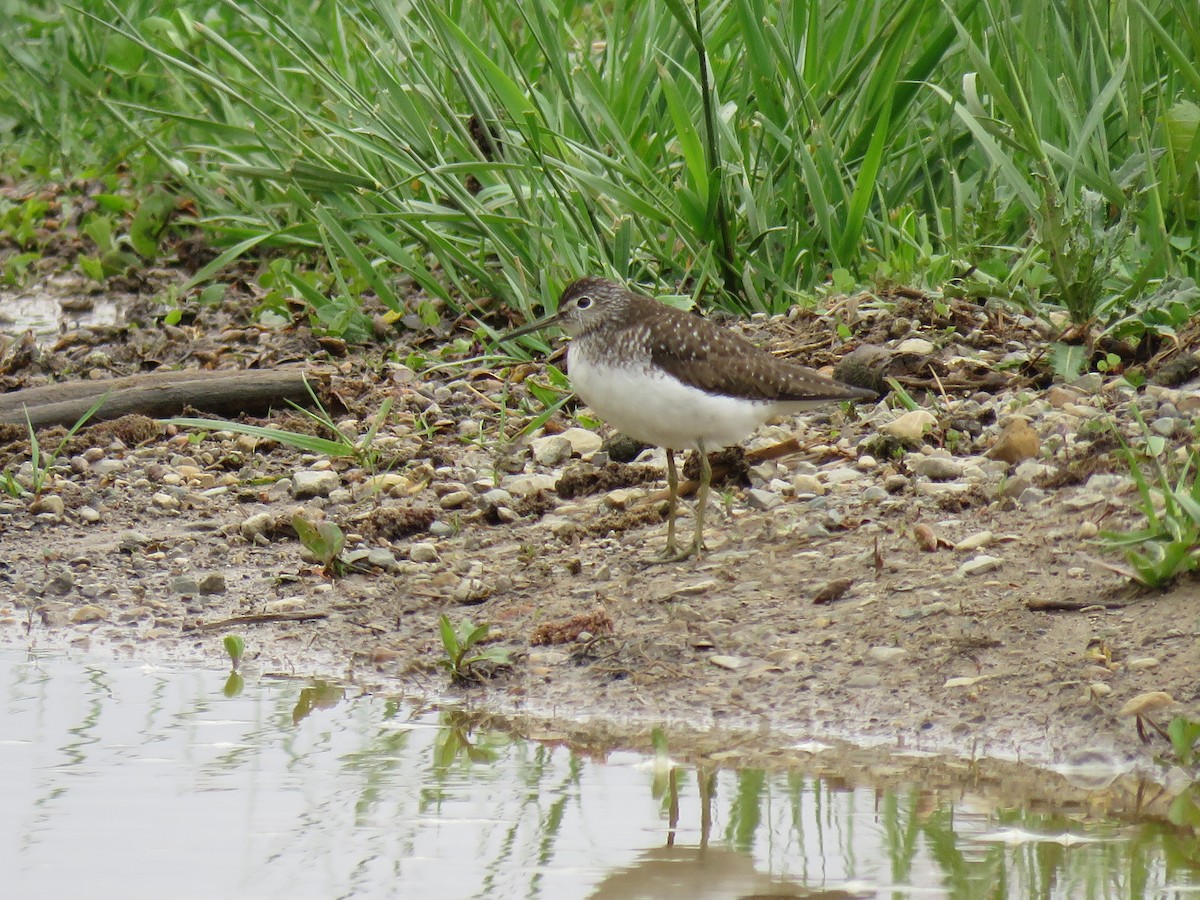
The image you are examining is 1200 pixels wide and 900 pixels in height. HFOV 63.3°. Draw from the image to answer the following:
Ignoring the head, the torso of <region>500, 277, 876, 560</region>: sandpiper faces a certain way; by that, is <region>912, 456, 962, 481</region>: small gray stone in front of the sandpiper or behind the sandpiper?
behind

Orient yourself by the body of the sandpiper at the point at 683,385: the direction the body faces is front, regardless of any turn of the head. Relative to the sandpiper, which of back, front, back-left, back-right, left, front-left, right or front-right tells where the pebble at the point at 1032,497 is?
back

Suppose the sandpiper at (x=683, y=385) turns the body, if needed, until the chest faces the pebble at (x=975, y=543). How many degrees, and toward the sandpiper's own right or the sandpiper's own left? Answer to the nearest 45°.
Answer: approximately 180°

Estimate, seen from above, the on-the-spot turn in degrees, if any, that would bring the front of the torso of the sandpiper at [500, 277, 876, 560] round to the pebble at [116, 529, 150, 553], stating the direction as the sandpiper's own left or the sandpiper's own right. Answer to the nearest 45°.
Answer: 0° — it already faces it

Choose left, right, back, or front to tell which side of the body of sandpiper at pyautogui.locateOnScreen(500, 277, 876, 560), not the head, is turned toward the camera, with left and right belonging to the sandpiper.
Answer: left

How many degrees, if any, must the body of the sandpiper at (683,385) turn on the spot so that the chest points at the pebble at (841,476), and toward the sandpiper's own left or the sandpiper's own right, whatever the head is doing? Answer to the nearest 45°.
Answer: approximately 135° to the sandpiper's own right

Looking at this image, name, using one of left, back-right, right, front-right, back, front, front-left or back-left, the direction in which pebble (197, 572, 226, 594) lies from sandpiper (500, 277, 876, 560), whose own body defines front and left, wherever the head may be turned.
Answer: front

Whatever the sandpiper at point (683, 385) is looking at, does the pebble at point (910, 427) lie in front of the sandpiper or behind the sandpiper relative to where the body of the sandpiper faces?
behind

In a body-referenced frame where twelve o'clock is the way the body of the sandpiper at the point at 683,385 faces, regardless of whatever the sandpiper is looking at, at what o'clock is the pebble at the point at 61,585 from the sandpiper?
The pebble is roughly at 12 o'clock from the sandpiper.

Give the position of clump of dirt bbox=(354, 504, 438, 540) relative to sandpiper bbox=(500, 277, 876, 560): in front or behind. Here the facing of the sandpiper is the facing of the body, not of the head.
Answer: in front
